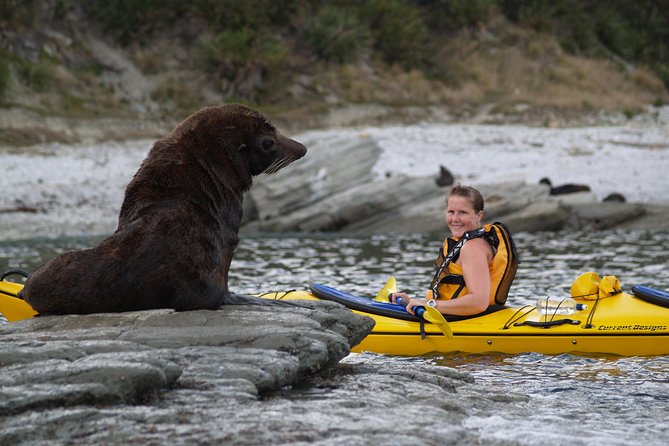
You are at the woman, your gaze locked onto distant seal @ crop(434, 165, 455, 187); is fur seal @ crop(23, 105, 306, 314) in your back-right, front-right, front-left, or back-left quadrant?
back-left

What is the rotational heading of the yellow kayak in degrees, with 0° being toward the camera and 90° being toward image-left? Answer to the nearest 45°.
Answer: approximately 90°

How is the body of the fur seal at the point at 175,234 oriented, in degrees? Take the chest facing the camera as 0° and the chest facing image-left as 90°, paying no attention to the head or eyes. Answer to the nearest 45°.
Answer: approximately 270°

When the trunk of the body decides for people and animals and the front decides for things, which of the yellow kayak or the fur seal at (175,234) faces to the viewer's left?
the yellow kayak

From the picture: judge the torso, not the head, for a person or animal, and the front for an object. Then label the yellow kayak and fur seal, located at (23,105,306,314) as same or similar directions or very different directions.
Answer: very different directions

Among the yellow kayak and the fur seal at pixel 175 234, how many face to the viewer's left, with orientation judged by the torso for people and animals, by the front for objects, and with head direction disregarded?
1

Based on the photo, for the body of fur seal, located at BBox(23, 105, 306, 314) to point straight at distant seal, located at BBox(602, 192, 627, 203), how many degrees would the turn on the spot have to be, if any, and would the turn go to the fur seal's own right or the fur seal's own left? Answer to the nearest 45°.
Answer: approximately 45° to the fur seal's own left
